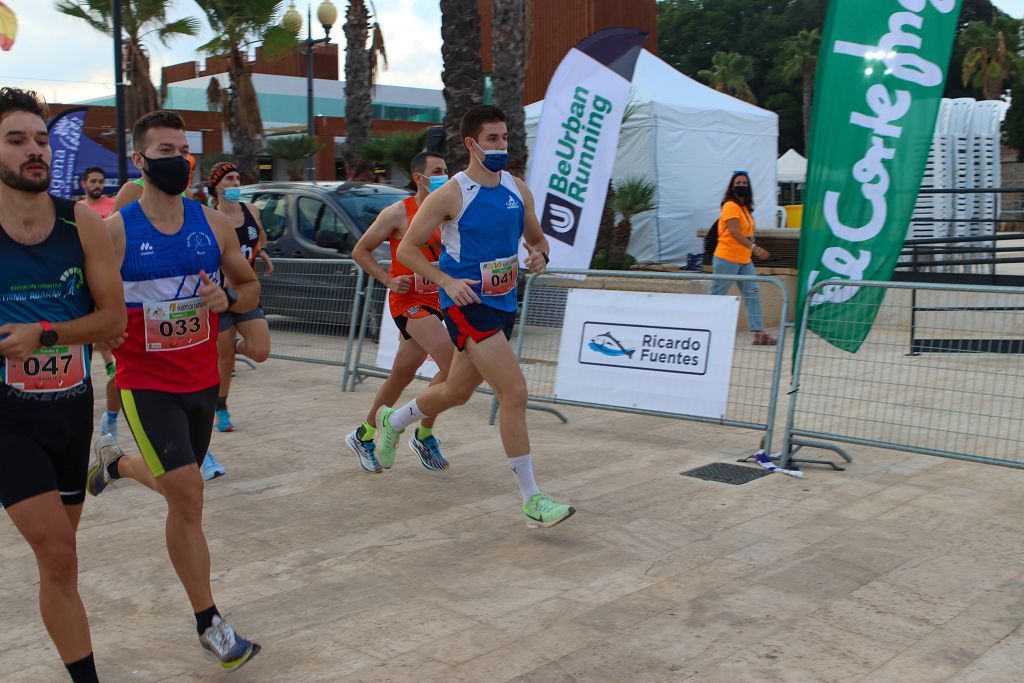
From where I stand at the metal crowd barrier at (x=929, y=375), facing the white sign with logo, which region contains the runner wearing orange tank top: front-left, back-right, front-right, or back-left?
front-left

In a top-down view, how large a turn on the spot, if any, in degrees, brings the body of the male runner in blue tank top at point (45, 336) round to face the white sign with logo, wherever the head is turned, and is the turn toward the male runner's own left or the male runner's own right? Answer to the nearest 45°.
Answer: approximately 135° to the male runner's own left

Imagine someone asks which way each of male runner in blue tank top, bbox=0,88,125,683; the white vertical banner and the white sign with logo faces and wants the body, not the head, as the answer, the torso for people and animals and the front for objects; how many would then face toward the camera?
3

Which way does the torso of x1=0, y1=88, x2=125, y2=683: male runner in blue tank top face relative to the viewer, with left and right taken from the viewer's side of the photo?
facing the viewer

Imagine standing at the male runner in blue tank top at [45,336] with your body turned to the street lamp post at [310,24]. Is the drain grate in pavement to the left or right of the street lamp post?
right

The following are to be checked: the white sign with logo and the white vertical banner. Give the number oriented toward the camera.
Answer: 2

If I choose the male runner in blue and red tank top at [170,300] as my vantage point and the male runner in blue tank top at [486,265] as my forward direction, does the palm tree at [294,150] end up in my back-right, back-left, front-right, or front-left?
front-left

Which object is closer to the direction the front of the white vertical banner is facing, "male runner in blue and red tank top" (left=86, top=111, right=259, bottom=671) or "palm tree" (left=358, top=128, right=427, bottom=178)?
the male runner in blue and red tank top
